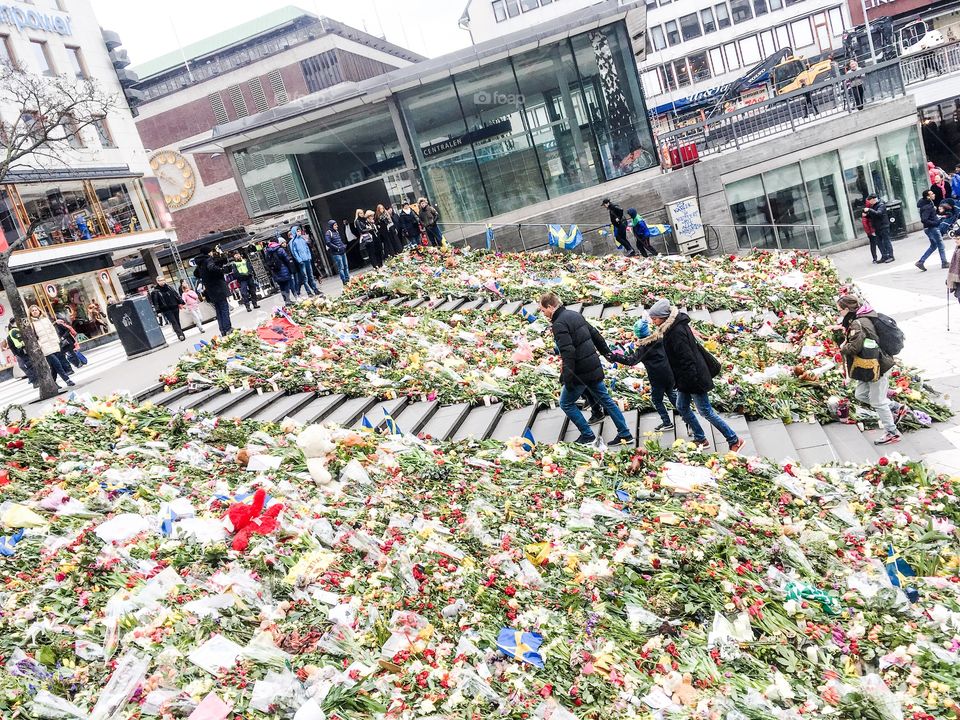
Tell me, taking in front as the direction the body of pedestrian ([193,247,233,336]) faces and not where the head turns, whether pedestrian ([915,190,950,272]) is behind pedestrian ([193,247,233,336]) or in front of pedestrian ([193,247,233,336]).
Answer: in front

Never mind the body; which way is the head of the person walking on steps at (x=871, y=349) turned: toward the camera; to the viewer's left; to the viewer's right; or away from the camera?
to the viewer's left

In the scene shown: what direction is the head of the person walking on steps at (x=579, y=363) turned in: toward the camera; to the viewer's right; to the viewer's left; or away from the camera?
to the viewer's left

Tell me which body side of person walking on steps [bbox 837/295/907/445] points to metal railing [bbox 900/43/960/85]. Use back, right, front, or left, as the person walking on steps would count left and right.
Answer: right

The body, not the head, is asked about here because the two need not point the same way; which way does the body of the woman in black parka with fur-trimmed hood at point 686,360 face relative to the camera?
to the viewer's left

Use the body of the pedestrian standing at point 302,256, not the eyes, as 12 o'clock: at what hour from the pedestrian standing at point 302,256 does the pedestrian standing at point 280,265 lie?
the pedestrian standing at point 280,265 is roughly at 3 o'clock from the pedestrian standing at point 302,256.

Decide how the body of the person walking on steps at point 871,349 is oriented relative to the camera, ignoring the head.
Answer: to the viewer's left

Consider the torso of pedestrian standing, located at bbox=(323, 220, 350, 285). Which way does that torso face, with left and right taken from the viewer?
facing the viewer and to the right of the viewer

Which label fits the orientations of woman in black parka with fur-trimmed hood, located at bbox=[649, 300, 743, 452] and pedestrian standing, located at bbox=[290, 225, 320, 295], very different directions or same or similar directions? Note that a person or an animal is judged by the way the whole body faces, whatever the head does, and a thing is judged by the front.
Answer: very different directions

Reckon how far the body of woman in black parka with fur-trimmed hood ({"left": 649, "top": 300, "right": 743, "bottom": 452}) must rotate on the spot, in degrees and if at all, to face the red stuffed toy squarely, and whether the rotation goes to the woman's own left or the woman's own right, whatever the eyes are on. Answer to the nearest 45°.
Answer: approximately 45° to the woman's own left
